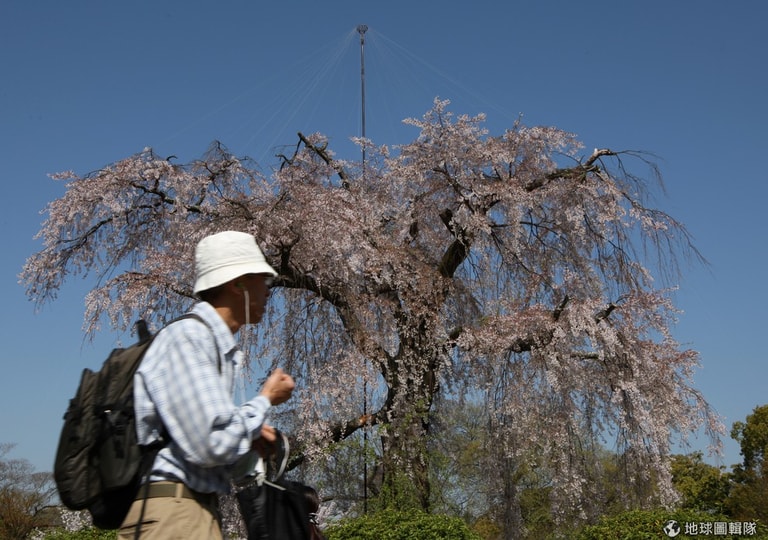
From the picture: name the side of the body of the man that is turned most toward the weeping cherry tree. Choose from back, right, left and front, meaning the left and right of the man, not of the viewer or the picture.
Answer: left

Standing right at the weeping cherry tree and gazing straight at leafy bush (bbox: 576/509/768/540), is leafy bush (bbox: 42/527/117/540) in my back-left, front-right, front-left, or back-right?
back-right

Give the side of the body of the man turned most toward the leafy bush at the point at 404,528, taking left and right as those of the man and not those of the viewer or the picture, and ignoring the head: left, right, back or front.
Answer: left

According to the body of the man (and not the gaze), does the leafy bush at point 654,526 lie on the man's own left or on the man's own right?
on the man's own left

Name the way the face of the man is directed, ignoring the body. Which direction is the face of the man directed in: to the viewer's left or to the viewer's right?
to the viewer's right

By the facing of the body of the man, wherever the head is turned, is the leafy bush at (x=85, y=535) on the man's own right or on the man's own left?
on the man's own left

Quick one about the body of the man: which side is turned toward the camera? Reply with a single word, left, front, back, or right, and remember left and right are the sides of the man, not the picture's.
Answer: right
